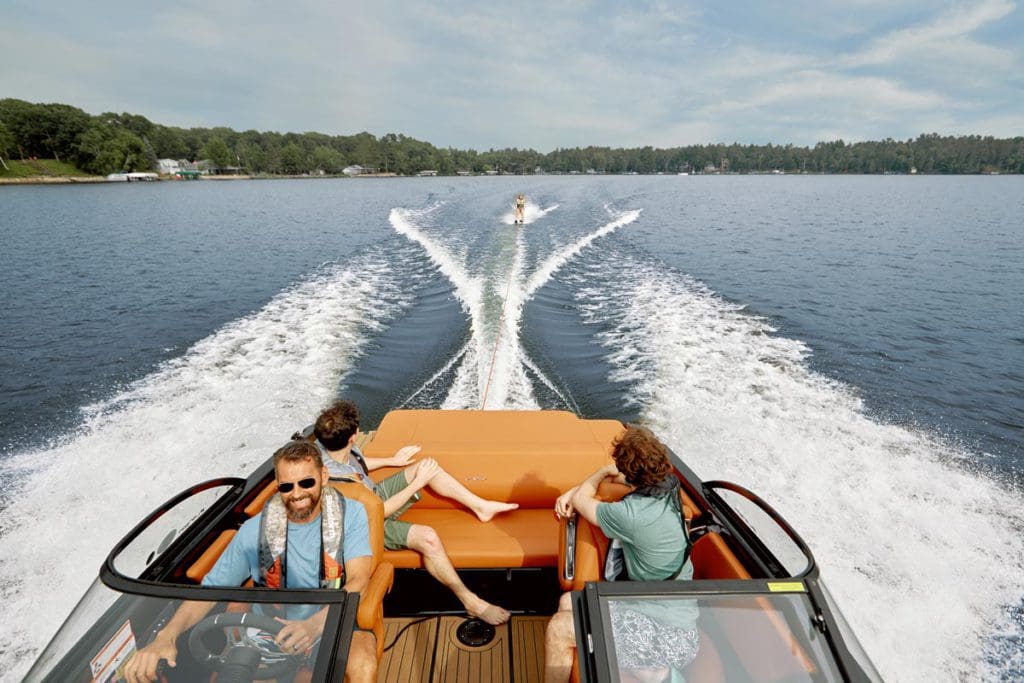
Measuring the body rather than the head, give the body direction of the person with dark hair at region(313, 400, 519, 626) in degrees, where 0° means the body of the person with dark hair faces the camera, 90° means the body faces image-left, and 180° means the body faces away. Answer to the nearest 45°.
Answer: approximately 270°

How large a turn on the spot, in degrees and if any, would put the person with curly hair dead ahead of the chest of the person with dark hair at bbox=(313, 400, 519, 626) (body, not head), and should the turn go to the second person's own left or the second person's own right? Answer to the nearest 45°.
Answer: approximately 45° to the second person's own right

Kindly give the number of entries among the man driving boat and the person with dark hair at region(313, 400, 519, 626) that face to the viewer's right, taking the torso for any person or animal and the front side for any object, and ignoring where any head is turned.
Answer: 1

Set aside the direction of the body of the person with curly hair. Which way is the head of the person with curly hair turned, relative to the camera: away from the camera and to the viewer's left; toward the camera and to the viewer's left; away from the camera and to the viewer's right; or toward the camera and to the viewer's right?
away from the camera and to the viewer's left

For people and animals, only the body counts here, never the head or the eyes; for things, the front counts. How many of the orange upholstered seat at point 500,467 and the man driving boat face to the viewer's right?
0

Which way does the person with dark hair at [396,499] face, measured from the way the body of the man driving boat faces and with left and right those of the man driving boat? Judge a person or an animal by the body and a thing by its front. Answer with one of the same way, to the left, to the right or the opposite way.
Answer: to the left

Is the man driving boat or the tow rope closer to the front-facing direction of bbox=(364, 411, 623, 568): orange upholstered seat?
the man driving boat

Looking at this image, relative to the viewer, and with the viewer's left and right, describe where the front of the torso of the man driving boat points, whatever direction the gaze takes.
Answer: facing the viewer

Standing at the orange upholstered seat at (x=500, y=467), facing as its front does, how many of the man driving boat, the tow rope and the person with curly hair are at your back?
1

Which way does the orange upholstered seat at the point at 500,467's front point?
toward the camera

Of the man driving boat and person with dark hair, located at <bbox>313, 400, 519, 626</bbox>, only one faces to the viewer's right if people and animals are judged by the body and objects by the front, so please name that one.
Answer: the person with dark hair

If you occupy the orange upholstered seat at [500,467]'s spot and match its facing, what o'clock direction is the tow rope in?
The tow rope is roughly at 6 o'clock from the orange upholstered seat.

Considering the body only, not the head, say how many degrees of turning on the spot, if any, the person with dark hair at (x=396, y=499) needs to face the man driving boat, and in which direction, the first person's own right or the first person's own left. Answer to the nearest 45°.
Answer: approximately 135° to the first person's own right

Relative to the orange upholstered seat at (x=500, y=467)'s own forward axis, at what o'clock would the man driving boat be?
The man driving boat is roughly at 1 o'clock from the orange upholstered seat.
